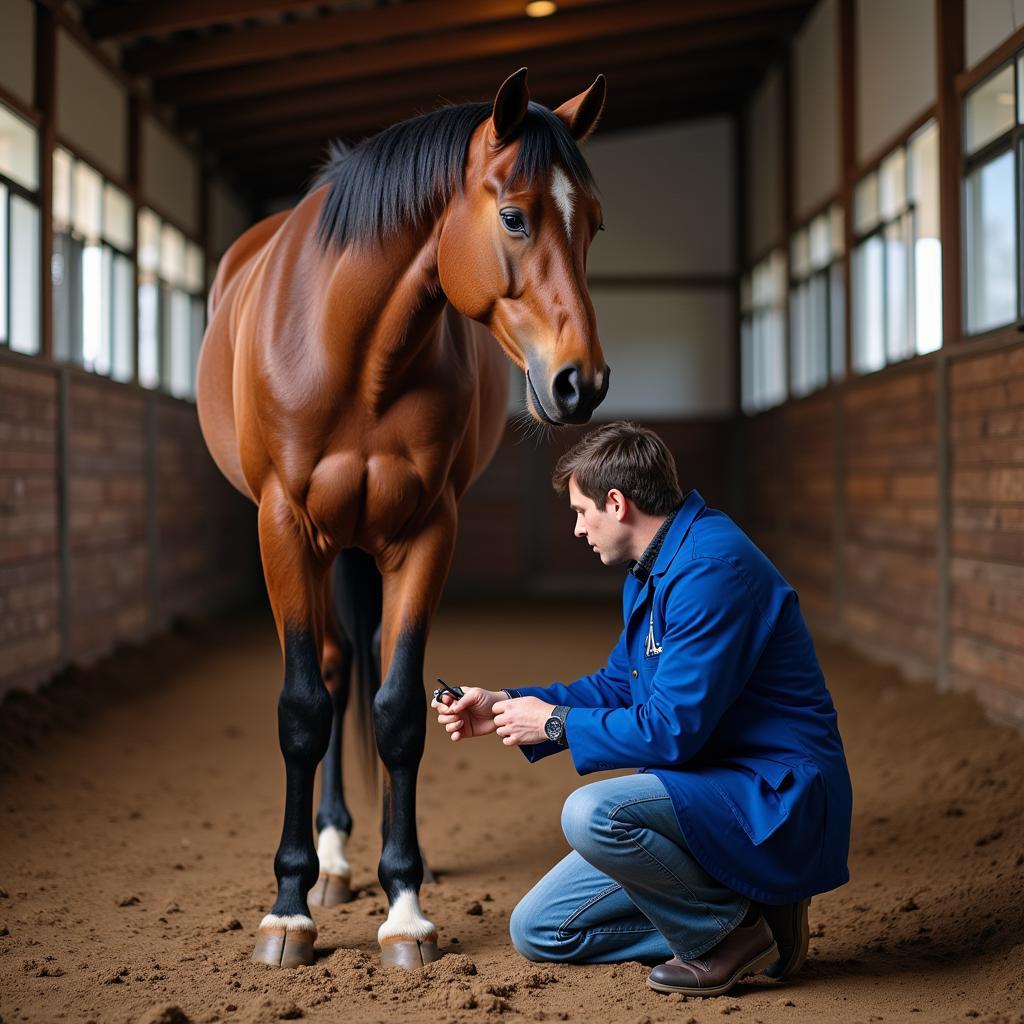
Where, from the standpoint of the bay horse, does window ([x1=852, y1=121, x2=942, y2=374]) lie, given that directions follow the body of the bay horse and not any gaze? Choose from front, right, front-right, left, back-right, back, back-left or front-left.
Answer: back-left

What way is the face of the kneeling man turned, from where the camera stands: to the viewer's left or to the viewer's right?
to the viewer's left

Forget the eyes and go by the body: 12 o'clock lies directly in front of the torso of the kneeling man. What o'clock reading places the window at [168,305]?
The window is roughly at 2 o'clock from the kneeling man.

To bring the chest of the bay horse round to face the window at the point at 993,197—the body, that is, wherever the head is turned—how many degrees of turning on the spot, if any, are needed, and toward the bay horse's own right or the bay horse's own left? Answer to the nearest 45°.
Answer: approximately 135° to the bay horse's own left

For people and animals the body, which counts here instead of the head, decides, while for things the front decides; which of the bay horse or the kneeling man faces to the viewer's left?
the kneeling man

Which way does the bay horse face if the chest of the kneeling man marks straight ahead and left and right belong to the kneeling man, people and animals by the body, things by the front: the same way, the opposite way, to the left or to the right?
to the left

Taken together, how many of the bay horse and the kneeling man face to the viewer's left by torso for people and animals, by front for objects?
1

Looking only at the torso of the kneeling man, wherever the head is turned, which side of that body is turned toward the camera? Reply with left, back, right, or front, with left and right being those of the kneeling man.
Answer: left

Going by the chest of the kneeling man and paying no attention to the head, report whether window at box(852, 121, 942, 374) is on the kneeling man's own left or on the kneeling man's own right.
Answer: on the kneeling man's own right

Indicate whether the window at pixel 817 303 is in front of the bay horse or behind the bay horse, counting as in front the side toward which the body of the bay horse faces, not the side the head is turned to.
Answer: behind

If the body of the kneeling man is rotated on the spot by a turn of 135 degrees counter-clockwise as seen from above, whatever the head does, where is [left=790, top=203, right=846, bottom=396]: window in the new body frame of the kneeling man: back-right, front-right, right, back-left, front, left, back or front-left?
back-left

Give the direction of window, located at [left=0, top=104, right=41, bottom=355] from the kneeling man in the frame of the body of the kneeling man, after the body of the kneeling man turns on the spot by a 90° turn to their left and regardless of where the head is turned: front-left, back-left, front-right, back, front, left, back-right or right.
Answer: back-right
